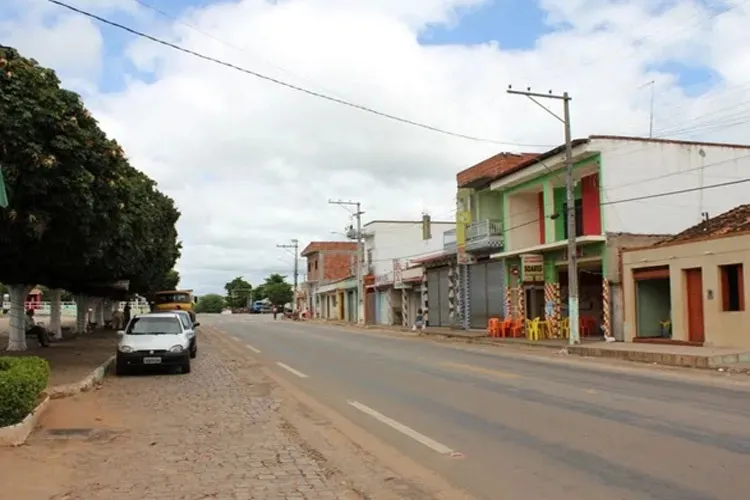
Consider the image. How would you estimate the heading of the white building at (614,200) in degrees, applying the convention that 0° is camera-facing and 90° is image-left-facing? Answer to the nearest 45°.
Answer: approximately 45°

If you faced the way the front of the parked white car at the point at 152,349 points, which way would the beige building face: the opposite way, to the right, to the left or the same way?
to the right

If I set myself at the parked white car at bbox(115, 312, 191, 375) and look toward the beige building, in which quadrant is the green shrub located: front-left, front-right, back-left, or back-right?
back-right

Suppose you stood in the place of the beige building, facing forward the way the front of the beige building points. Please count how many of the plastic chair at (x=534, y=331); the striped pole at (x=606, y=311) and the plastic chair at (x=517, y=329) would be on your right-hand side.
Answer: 3

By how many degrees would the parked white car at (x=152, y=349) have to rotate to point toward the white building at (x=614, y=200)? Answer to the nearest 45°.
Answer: approximately 90° to its left

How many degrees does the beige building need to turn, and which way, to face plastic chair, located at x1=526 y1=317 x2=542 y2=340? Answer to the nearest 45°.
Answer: approximately 90° to its right

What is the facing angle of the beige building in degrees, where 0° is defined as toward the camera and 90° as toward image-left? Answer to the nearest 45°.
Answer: approximately 45°

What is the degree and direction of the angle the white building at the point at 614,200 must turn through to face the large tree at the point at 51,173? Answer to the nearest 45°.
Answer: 0° — it already faces it

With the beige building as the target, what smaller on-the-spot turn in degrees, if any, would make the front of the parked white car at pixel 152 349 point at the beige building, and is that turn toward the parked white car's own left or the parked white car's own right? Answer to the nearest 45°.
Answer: approximately 90° to the parked white car's own left

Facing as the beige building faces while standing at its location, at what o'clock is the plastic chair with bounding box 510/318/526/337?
The plastic chair is roughly at 3 o'clock from the beige building.

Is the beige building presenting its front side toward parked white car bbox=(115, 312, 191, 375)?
yes

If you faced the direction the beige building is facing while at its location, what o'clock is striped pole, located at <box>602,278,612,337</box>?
The striped pole is roughly at 3 o'clock from the beige building.

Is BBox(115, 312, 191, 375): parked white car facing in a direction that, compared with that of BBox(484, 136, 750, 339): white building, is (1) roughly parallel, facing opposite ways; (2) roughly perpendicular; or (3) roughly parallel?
roughly perpendicular
